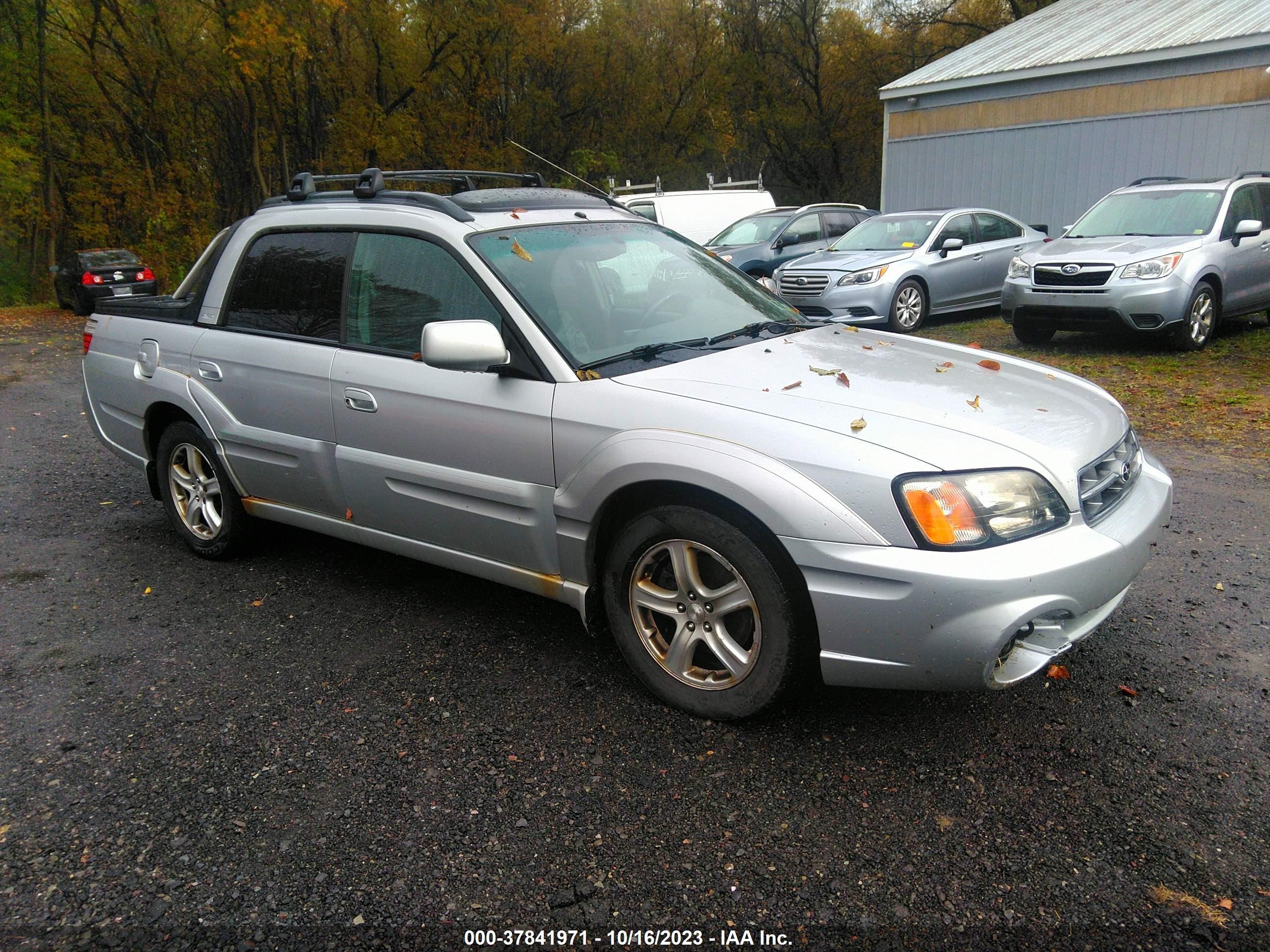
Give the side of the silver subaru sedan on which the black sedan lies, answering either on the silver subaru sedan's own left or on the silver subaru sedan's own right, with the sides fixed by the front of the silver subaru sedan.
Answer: on the silver subaru sedan's own right

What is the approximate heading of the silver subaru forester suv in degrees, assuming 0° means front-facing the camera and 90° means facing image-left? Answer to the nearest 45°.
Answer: approximately 45°

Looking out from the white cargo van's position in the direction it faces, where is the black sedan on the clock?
The black sedan is roughly at 2 o'clock from the white cargo van.

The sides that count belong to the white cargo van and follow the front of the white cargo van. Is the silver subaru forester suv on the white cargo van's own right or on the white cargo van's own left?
on the white cargo van's own left

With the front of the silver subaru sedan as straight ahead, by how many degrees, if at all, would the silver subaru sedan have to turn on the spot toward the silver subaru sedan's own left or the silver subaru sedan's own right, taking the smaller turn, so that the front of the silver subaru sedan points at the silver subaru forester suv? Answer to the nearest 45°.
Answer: approximately 90° to the silver subaru sedan's own left

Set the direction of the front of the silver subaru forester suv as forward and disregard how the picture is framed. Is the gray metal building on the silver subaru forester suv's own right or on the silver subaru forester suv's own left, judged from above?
on the silver subaru forester suv's own right

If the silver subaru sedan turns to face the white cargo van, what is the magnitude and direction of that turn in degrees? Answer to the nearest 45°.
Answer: approximately 90° to its right
